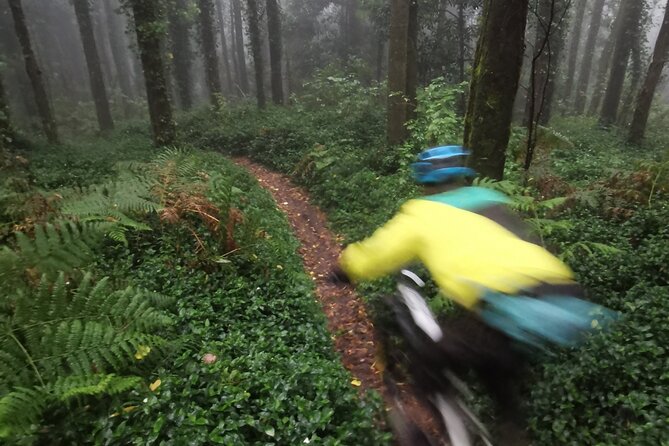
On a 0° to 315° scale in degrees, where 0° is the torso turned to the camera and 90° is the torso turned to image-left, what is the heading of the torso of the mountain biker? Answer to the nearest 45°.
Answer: approximately 135°

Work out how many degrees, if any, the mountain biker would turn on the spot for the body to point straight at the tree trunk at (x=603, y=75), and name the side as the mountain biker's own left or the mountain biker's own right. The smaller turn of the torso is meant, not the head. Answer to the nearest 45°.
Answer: approximately 45° to the mountain biker's own right

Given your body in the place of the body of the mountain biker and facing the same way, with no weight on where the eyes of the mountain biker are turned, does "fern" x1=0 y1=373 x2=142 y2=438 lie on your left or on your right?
on your left

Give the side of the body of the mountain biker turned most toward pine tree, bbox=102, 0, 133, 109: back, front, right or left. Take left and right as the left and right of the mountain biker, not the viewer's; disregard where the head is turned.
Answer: front

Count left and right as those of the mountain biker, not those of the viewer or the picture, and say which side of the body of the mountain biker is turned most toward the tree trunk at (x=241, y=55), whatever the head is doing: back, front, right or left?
front

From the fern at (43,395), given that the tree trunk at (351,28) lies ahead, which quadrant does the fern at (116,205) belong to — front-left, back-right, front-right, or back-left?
front-left

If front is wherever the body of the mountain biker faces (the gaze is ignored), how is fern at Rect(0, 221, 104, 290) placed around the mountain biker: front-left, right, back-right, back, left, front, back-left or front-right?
front-left

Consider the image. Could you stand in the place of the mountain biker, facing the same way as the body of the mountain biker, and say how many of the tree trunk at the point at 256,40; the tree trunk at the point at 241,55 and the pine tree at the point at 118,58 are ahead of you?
3

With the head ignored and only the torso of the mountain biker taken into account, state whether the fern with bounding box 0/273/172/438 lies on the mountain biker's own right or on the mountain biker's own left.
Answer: on the mountain biker's own left

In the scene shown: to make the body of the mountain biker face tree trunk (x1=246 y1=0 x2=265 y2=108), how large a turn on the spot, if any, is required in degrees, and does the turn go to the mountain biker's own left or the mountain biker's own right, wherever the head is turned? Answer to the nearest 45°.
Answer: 0° — they already face it

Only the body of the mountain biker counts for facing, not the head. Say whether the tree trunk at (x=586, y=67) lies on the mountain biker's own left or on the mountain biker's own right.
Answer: on the mountain biker's own right

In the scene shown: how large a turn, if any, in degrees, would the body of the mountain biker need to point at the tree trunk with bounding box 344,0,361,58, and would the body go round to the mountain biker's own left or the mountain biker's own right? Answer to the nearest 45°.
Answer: approximately 45° to the mountain biker's own right
